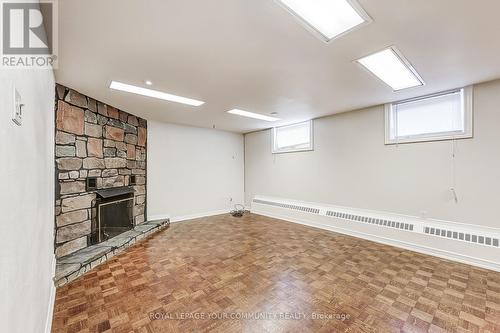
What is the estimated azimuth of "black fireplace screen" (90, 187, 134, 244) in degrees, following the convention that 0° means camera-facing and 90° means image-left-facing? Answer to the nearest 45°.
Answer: approximately 315°

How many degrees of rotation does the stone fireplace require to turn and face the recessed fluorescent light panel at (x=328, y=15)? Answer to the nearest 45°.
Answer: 0° — it already faces it

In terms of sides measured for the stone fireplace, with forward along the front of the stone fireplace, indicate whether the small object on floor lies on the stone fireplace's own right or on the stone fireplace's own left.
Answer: on the stone fireplace's own left

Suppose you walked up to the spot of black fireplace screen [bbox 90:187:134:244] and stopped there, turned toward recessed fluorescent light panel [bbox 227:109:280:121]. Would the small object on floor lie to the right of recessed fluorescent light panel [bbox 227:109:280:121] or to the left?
left

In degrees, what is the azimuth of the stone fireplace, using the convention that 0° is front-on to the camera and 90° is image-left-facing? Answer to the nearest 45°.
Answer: approximately 315°

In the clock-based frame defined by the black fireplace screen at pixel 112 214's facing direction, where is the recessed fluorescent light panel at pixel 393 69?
The recessed fluorescent light panel is roughly at 12 o'clock from the black fireplace screen.

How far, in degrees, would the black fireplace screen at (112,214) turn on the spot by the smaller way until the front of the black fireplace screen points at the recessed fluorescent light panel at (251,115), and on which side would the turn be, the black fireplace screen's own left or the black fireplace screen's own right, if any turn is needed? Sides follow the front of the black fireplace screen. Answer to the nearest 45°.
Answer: approximately 45° to the black fireplace screen's own left

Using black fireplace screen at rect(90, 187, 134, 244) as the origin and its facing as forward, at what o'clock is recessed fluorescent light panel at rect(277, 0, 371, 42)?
The recessed fluorescent light panel is roughly at 1 o'clock from the black fireplace screen.

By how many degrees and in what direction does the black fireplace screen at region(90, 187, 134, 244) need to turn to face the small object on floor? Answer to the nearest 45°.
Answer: approximately 45° to its left
